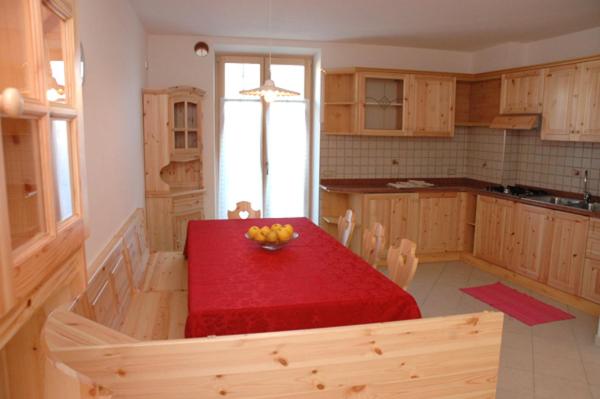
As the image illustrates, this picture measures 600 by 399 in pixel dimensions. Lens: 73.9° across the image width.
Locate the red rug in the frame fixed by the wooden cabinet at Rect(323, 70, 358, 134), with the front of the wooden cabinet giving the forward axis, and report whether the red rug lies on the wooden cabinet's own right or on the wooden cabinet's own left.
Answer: on the wooden cabinet's own left

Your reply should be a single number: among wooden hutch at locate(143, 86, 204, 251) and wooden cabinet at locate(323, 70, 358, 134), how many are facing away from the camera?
0

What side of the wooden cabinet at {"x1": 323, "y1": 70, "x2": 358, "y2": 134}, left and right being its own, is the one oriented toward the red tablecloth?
front

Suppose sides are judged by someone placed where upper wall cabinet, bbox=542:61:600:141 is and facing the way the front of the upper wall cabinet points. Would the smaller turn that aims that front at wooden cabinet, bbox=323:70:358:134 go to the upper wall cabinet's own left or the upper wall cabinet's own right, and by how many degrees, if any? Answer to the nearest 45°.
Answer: approximately 45° to the upper wall cabinet's own right

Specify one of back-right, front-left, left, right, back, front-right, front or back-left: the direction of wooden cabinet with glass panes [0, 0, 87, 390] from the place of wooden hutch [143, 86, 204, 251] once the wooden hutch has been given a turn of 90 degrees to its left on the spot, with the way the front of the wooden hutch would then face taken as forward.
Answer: back-right

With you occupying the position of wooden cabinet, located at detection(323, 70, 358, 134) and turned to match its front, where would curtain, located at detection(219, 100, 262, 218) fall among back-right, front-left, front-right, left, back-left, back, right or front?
right

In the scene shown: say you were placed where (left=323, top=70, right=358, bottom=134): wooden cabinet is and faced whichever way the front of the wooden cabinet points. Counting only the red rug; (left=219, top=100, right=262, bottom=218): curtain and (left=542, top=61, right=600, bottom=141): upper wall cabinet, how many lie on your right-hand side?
1

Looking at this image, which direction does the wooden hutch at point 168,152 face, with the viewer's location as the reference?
facing the viewer and to the right of the viewer

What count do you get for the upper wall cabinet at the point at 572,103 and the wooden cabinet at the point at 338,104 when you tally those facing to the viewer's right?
0
